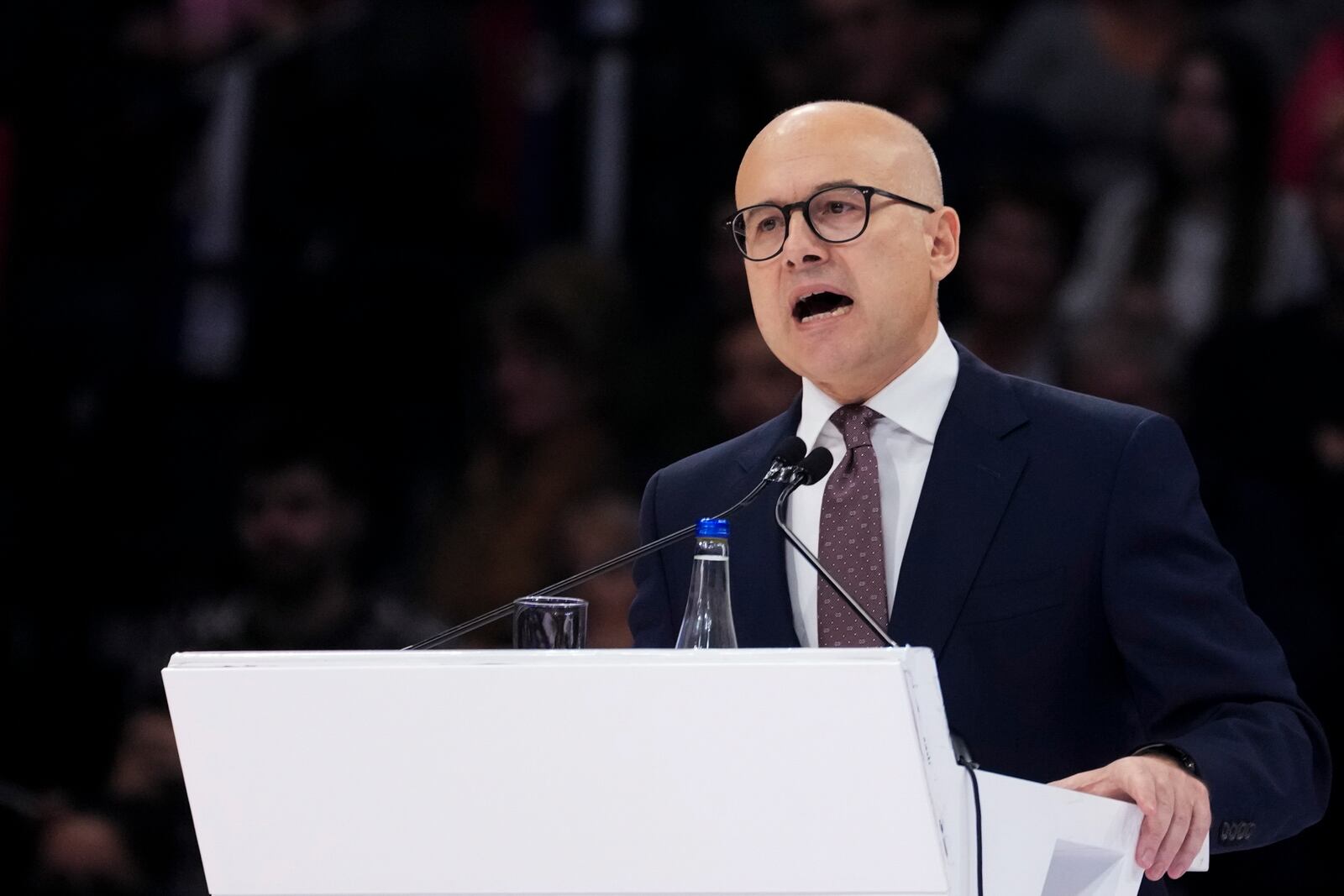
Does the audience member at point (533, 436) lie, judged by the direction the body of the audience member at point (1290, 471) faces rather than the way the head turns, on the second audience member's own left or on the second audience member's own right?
on the second audience member's own right

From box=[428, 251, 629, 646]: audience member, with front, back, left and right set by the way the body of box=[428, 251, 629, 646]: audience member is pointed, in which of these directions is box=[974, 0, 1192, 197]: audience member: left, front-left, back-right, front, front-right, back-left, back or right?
back-left

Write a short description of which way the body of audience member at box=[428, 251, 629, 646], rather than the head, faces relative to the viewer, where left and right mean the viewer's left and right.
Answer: facing the viewer and to the left of the viewer

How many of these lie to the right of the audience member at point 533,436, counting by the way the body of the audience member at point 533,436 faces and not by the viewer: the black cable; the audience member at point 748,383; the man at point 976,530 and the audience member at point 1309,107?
0

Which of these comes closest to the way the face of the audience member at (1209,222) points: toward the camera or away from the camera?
toward the camera

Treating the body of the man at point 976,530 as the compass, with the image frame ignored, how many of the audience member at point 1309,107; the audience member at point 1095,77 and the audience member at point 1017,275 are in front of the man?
0

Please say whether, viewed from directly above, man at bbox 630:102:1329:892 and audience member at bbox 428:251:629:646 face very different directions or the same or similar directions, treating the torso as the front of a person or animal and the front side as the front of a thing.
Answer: same or similar directions

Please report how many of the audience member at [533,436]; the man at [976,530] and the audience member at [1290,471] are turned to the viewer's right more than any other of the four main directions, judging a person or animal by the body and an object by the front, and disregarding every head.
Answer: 0

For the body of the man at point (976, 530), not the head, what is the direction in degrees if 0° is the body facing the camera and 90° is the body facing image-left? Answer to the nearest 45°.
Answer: approximately 45°

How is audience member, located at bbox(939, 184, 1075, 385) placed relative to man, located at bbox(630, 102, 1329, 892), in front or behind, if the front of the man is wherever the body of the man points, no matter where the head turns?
behind

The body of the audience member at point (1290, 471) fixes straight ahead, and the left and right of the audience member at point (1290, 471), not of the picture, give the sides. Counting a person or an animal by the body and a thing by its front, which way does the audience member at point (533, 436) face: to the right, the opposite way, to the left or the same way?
the same way

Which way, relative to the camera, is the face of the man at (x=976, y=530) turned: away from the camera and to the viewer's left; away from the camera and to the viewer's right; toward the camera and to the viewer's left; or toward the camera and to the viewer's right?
toward the camera and to the viewer's left
